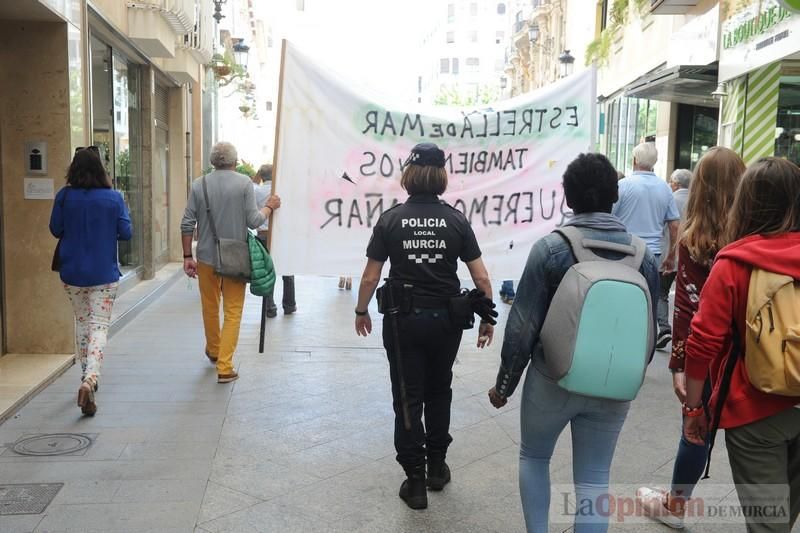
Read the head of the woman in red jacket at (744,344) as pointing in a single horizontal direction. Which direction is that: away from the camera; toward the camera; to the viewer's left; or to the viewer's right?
away from the camera

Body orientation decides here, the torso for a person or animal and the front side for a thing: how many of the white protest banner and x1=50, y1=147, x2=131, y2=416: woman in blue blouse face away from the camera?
2

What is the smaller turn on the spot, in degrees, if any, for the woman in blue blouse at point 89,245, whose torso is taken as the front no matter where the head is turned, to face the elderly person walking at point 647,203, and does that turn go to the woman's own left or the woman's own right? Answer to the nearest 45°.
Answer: approximately 90° to the woman's own right

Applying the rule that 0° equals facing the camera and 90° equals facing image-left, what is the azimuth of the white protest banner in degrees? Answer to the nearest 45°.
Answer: approximately 180°

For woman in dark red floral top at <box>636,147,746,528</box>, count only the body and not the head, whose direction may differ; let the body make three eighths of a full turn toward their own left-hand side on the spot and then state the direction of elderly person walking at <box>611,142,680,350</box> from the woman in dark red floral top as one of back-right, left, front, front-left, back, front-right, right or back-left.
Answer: back

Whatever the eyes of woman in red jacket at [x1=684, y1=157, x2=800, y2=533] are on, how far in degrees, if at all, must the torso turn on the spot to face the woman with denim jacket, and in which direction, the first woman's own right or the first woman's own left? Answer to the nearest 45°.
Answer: approximately 45° to the first woman's own left

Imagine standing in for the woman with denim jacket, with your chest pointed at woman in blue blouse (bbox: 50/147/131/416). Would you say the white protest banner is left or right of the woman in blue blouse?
right

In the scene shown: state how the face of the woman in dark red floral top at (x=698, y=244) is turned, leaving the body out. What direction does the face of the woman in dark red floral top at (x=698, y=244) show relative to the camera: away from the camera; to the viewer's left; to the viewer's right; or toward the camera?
away from the camera

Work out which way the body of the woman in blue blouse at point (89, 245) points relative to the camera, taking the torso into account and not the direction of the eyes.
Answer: away from the camera

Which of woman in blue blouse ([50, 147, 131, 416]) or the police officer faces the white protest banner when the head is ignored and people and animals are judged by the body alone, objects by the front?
the police officer

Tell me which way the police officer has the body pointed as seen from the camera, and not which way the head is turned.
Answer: away from the camera

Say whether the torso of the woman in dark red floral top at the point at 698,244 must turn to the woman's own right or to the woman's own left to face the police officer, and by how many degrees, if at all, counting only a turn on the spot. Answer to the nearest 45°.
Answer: approximately 45° to the woman's own left

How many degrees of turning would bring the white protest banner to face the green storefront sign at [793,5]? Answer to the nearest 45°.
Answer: approximately 90° to its right

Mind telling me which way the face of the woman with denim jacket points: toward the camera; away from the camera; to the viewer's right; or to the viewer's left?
away from the camera

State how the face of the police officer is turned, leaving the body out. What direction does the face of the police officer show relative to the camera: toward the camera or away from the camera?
away from the camera
